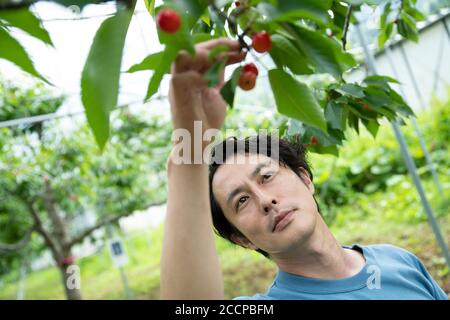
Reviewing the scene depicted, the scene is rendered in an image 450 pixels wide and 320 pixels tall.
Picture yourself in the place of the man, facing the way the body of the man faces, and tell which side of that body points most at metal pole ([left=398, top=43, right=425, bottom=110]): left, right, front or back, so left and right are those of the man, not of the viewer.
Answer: back

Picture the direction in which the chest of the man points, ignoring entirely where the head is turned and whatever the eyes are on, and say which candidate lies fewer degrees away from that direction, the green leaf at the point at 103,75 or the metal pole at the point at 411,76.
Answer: the green leaf

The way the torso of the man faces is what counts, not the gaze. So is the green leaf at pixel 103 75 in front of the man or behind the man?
in front

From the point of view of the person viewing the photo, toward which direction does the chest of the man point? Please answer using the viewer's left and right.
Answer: facing the viewer

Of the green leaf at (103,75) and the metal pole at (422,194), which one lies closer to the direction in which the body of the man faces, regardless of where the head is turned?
the green leaf

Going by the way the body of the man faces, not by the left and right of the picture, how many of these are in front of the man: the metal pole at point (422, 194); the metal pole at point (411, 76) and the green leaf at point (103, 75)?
1

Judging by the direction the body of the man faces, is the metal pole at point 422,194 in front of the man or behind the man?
behind
